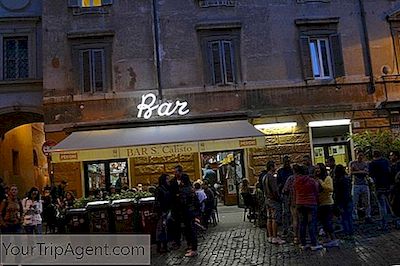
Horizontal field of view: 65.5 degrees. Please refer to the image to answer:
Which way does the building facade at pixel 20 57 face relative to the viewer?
toward the camera

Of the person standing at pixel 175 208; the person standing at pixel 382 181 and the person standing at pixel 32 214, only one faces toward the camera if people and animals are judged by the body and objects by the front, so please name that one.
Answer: the person standing at pixel 32 214

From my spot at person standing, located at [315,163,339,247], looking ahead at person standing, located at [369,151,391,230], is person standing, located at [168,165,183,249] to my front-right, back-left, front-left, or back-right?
back-left

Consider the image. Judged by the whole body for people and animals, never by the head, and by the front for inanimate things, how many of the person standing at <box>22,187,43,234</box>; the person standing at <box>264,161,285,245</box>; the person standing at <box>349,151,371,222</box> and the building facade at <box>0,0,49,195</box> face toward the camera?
3

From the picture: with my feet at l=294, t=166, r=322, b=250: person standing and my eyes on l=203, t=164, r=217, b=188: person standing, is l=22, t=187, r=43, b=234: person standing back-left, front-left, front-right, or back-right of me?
front-left

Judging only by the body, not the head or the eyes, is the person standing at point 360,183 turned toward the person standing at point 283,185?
no

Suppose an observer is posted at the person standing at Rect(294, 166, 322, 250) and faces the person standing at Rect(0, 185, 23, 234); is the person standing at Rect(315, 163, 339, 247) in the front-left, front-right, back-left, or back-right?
back-right

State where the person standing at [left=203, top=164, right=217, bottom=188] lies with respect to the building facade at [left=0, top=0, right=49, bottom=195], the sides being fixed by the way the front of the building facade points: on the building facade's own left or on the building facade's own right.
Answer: on the building facade's own left

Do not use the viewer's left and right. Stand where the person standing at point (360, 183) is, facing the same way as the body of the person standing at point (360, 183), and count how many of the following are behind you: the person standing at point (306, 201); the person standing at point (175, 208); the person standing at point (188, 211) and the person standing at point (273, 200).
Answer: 0

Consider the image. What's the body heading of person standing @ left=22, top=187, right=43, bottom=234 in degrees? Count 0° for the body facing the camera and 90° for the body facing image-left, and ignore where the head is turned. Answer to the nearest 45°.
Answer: approximately 0°

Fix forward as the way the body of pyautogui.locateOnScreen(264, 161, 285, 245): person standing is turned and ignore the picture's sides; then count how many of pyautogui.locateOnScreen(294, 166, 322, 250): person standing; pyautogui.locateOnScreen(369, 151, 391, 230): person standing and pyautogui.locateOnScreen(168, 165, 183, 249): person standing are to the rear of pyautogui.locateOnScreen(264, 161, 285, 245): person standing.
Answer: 1
